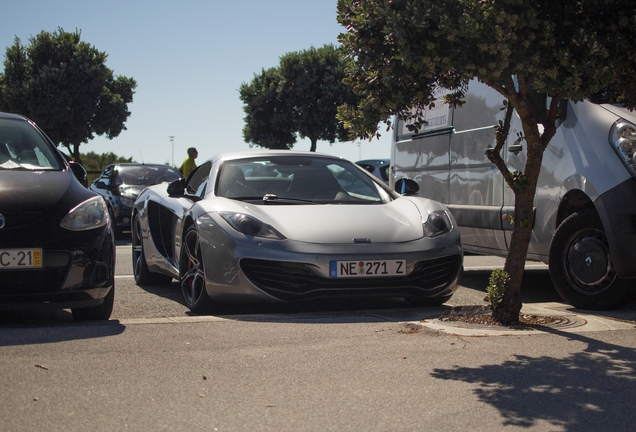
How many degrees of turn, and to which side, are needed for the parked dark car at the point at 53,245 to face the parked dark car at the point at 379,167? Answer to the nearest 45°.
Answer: approximately 135° to its left

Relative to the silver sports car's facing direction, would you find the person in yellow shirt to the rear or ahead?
to the rear

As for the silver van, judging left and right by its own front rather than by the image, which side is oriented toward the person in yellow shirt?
back

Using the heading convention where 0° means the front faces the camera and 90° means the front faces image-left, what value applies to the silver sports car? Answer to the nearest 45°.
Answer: approximately 315°

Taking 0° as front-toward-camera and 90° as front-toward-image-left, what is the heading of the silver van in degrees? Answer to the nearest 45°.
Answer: approximately 315°

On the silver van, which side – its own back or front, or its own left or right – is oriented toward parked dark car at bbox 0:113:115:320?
right

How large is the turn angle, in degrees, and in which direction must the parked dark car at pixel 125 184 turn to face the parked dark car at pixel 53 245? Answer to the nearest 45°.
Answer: approximately 45° to its right

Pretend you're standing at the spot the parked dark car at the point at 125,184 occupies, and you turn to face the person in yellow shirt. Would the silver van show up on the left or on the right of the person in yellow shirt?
right

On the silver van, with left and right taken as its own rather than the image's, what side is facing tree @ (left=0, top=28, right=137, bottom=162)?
back
